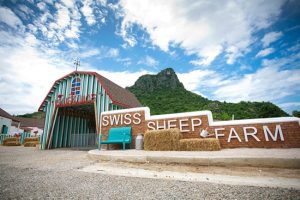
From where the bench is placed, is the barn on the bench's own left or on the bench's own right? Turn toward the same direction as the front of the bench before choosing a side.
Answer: on the bench's own right

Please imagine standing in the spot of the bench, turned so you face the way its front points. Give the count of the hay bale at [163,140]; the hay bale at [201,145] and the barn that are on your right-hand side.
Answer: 1

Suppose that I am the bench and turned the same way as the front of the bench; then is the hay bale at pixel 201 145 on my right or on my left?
on my left

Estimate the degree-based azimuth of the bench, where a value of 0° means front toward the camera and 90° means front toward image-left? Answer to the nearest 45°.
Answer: approximately 45°

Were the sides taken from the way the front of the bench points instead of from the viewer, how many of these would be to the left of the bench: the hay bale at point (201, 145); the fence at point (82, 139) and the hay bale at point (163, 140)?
2

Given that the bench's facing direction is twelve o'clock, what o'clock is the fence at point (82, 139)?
The fence is roughly at 4 o'clock from the bench.

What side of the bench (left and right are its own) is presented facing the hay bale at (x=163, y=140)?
left
